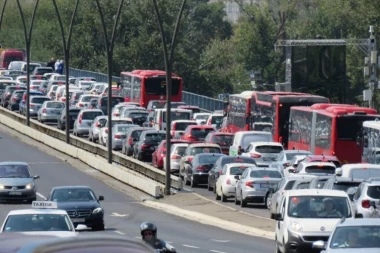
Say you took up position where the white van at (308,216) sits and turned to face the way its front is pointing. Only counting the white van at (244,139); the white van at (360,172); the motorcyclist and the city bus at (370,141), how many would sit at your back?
3

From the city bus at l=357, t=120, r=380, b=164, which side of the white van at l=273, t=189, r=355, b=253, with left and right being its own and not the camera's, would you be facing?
back

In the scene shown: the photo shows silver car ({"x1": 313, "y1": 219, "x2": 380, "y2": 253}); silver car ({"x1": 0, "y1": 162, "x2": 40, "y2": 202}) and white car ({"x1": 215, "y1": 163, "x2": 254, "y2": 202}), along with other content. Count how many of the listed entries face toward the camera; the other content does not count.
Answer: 2

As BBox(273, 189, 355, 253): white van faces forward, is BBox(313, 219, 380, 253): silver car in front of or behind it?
in front

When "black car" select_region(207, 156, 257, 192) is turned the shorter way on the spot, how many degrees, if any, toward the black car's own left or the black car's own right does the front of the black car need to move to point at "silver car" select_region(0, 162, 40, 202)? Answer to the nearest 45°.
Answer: approximately 45° to the black car's own left

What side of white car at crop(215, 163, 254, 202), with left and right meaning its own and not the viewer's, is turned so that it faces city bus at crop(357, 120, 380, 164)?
right

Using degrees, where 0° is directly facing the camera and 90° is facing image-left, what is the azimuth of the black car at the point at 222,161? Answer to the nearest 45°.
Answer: approximately 135°

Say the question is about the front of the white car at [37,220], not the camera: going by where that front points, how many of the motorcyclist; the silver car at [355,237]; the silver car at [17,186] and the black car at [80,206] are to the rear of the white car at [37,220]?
2
